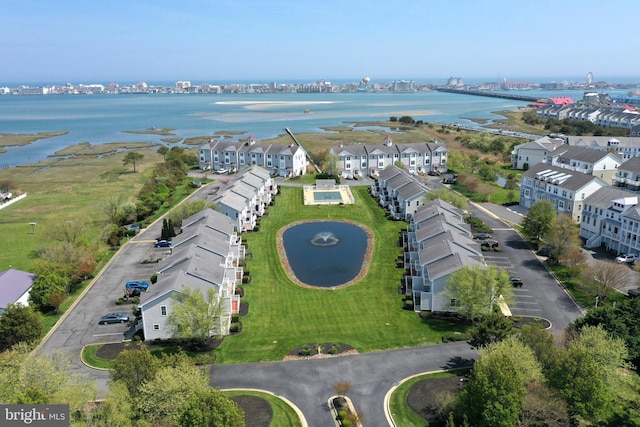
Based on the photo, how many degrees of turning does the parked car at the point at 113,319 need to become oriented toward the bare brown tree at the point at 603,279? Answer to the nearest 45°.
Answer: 0° — it already faces it

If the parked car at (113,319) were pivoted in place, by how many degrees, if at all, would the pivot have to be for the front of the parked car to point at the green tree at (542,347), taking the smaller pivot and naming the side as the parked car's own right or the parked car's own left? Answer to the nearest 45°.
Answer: approximately 45° to the parked car's own right

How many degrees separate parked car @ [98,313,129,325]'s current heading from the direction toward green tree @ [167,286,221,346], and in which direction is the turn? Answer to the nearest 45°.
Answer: approximately 45° to its right

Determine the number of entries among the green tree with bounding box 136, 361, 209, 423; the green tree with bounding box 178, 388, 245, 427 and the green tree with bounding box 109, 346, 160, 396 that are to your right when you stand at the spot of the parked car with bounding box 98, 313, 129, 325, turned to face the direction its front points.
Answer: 3

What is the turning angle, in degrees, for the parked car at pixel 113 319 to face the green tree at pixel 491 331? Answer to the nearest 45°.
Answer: approximately 45° to its right

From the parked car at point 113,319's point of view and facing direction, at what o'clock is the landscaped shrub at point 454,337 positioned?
The landscaped shrub is roughly at 1 o'clock from the parked car.

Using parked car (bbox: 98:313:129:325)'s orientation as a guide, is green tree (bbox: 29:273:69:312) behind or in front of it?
behind

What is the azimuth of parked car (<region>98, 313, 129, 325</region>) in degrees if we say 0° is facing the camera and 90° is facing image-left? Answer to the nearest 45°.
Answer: approximately 270°

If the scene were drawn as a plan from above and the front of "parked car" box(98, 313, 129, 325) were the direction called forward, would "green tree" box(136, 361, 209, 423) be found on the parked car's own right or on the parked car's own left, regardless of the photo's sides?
on the parked car's own right

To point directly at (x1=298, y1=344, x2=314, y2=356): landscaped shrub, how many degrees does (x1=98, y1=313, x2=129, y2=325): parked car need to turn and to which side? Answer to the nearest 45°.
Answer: approximately 45° to its right

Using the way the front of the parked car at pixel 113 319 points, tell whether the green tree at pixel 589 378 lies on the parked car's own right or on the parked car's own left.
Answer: on the parked car's own right
